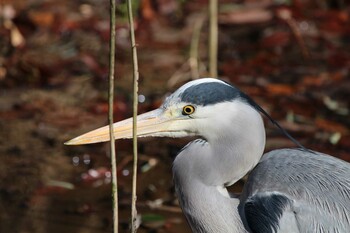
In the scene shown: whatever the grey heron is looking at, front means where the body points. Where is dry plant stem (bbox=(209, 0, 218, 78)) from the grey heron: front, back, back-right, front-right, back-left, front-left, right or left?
right

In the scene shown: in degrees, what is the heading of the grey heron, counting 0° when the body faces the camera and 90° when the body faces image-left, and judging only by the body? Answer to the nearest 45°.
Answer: approximately 90°
